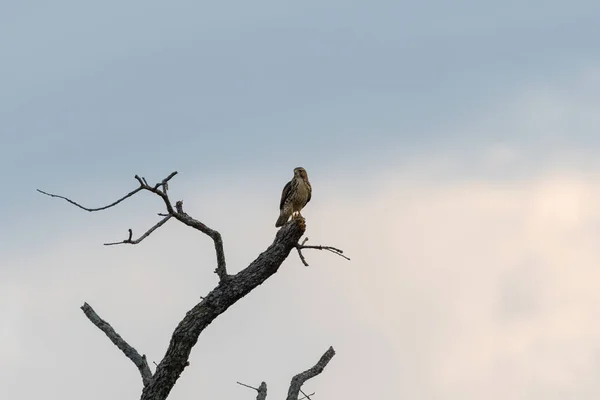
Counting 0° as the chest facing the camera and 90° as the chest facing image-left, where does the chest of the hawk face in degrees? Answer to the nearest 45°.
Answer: approximately 315°
